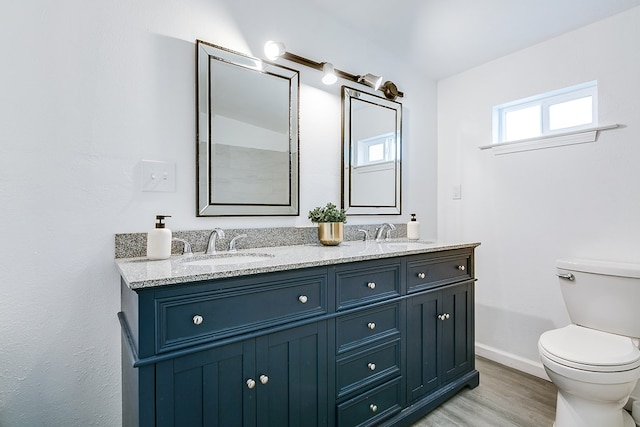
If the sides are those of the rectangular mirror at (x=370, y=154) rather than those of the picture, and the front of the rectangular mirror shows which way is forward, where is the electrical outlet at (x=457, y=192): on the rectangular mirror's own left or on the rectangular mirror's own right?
on the rectangular mirror's own left

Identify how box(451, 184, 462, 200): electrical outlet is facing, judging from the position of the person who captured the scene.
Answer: facing the viewer and to the left of the viewer

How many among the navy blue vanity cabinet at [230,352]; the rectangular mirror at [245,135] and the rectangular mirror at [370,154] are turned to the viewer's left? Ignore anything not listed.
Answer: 0

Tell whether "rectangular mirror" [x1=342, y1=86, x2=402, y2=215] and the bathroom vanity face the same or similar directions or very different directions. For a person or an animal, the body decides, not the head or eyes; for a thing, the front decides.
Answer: same or similar directions

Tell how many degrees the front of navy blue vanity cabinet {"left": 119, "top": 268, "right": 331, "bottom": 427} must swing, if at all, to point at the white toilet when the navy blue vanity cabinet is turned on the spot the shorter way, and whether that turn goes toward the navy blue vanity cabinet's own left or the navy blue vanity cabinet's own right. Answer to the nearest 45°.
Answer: approximately 45° to the navy blue vanity cabinet's own left

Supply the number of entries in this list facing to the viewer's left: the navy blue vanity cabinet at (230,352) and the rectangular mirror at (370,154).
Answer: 0

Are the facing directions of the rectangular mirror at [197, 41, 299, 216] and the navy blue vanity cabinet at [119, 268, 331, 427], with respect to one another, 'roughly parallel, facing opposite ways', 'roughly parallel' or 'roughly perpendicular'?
roughly parallel

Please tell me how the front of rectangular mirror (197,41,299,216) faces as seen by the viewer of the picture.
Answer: facing the viewer and to the right of the viewer
